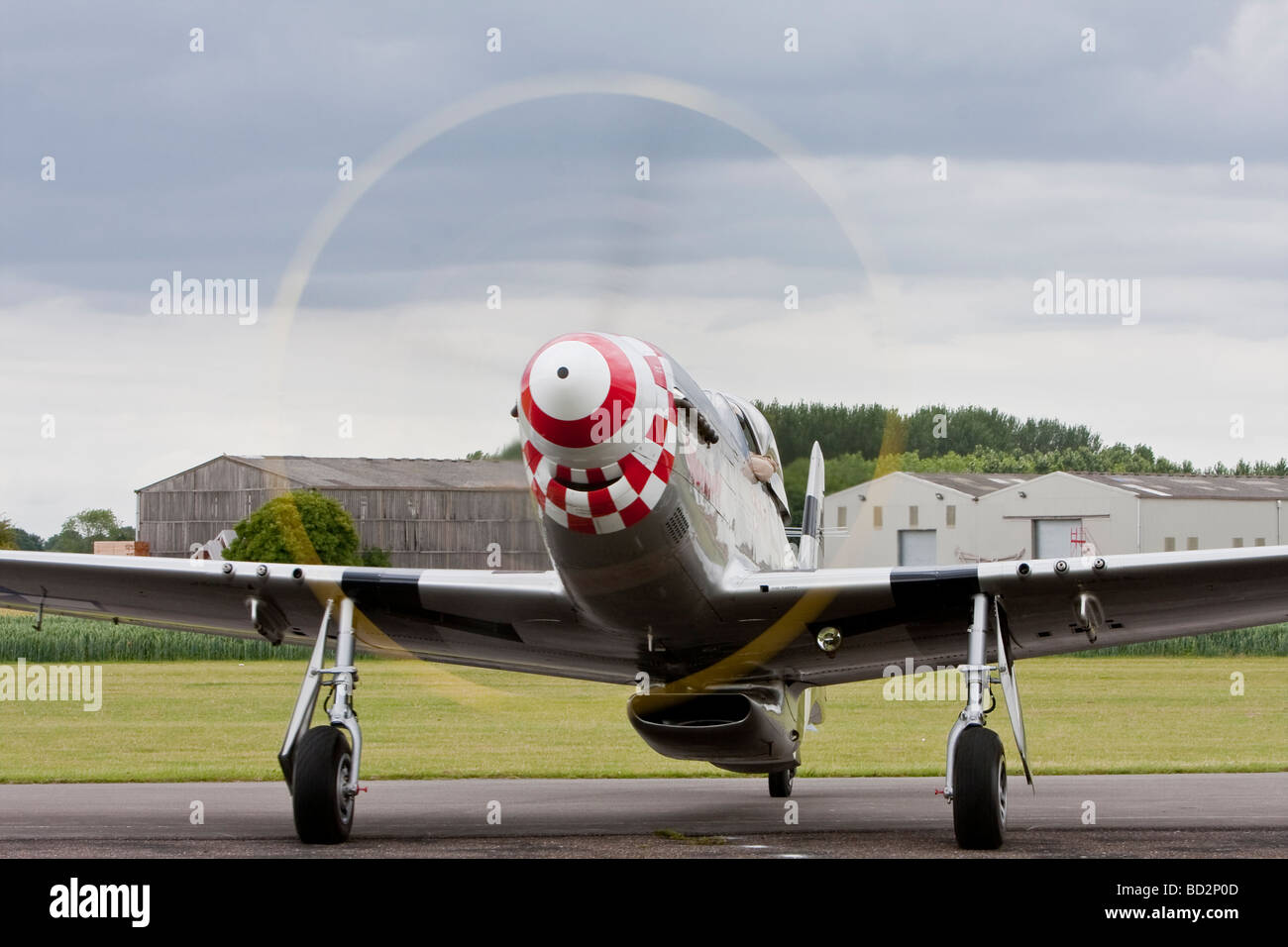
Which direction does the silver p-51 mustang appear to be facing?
toward the camera

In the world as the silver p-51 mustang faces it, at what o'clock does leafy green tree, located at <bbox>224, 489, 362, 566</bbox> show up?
The leafy green tree is roughly at 5 o'clock from the silver p-51 mustang.
